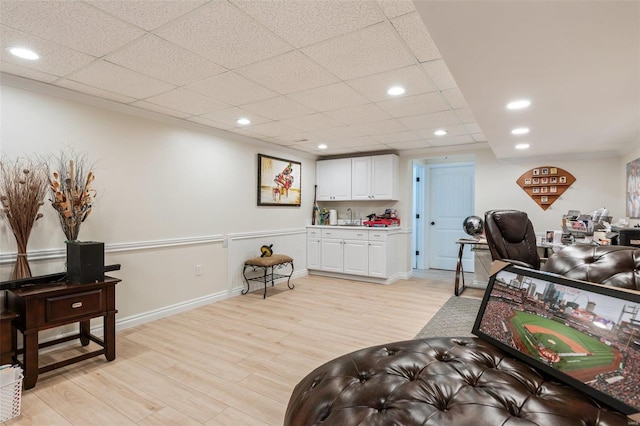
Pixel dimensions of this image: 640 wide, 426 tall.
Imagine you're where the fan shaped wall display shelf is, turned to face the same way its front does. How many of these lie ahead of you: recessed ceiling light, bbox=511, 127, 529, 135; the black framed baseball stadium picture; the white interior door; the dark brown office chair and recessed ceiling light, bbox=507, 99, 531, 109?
4

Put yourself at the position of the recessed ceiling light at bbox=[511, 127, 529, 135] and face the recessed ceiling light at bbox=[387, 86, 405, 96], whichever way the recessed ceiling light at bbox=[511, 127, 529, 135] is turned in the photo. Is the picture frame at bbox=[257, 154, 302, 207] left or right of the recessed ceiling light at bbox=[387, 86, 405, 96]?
right

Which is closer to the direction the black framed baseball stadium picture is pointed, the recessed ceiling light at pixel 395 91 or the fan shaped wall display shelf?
the recessed ceiling light

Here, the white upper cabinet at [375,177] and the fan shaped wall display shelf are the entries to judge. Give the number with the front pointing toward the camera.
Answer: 2

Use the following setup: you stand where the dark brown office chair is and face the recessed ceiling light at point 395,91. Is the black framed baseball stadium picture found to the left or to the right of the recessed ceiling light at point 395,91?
left

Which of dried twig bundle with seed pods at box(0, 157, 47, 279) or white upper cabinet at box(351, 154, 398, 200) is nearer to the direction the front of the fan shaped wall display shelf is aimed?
the dried twig bundle with seed pods

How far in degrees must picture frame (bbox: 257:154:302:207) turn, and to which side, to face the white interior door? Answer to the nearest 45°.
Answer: approximately 45° to its left

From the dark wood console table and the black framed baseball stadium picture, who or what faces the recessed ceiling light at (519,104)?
the dark wood console table

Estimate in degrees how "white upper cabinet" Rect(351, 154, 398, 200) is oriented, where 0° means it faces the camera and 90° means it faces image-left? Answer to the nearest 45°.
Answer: approximately 0°

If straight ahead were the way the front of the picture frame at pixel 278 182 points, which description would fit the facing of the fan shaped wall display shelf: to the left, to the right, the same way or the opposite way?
to the right

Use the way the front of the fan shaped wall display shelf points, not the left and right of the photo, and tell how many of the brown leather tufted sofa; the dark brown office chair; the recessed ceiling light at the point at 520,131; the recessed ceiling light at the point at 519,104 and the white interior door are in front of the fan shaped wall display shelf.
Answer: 4

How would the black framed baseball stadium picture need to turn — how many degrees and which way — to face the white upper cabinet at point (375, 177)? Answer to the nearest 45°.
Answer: approximately 90° to its right

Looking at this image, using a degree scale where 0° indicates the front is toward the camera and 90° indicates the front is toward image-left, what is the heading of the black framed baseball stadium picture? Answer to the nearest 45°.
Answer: approximately 45°

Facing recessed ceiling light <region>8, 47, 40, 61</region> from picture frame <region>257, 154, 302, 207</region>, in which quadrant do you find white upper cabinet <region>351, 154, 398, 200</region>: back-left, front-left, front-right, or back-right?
back-left
